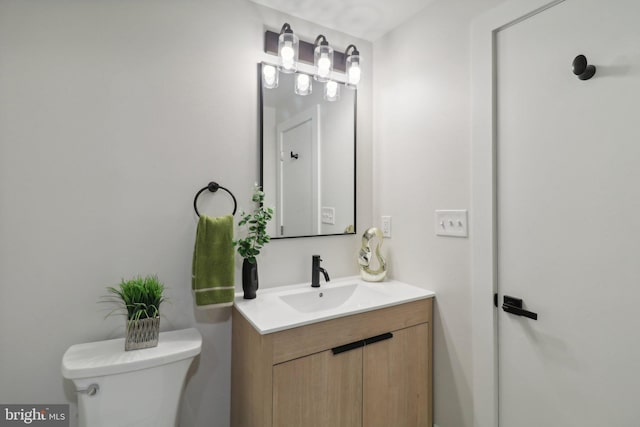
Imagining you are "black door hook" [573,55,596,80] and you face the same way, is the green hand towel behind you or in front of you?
in front

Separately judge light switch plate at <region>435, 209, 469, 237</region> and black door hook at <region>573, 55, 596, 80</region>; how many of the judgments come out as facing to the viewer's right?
0

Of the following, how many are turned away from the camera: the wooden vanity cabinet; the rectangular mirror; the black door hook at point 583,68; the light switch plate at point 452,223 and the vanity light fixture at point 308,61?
0

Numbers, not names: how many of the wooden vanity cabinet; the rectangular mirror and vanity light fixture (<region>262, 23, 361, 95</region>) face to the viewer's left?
0

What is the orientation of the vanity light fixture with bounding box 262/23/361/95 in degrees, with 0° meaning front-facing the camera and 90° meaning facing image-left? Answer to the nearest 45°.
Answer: approximately 315°

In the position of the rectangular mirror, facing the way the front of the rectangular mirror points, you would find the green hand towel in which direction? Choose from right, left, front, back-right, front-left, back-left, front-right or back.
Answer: right

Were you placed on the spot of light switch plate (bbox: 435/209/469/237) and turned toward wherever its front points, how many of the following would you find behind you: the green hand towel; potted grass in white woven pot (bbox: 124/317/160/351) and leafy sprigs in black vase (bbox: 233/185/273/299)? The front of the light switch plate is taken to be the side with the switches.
0

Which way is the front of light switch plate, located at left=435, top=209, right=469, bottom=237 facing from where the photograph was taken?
facing the viewer and to the left of the viewer

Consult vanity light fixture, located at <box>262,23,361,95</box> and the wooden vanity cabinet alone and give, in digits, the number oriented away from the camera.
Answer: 0

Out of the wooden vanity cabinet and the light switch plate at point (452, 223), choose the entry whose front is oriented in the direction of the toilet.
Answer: the light switch plate

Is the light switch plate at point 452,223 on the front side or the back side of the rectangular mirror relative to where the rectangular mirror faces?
on the front side

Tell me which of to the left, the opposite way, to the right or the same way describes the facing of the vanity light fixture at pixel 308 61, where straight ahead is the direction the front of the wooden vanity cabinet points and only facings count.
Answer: the same way

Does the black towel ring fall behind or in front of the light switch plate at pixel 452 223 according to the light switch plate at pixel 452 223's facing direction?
in front

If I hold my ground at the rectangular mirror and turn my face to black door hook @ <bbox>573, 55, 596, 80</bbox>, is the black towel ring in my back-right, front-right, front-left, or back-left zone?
back-right

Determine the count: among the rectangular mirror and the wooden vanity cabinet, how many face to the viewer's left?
0

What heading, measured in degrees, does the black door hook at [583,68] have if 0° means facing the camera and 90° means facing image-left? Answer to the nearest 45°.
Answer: approximately 45°

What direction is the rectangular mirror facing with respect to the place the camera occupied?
facing the viewer and to the right of the viewer

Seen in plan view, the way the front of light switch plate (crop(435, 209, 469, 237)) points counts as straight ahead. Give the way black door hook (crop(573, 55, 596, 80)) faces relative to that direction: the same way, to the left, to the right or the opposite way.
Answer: the same way
